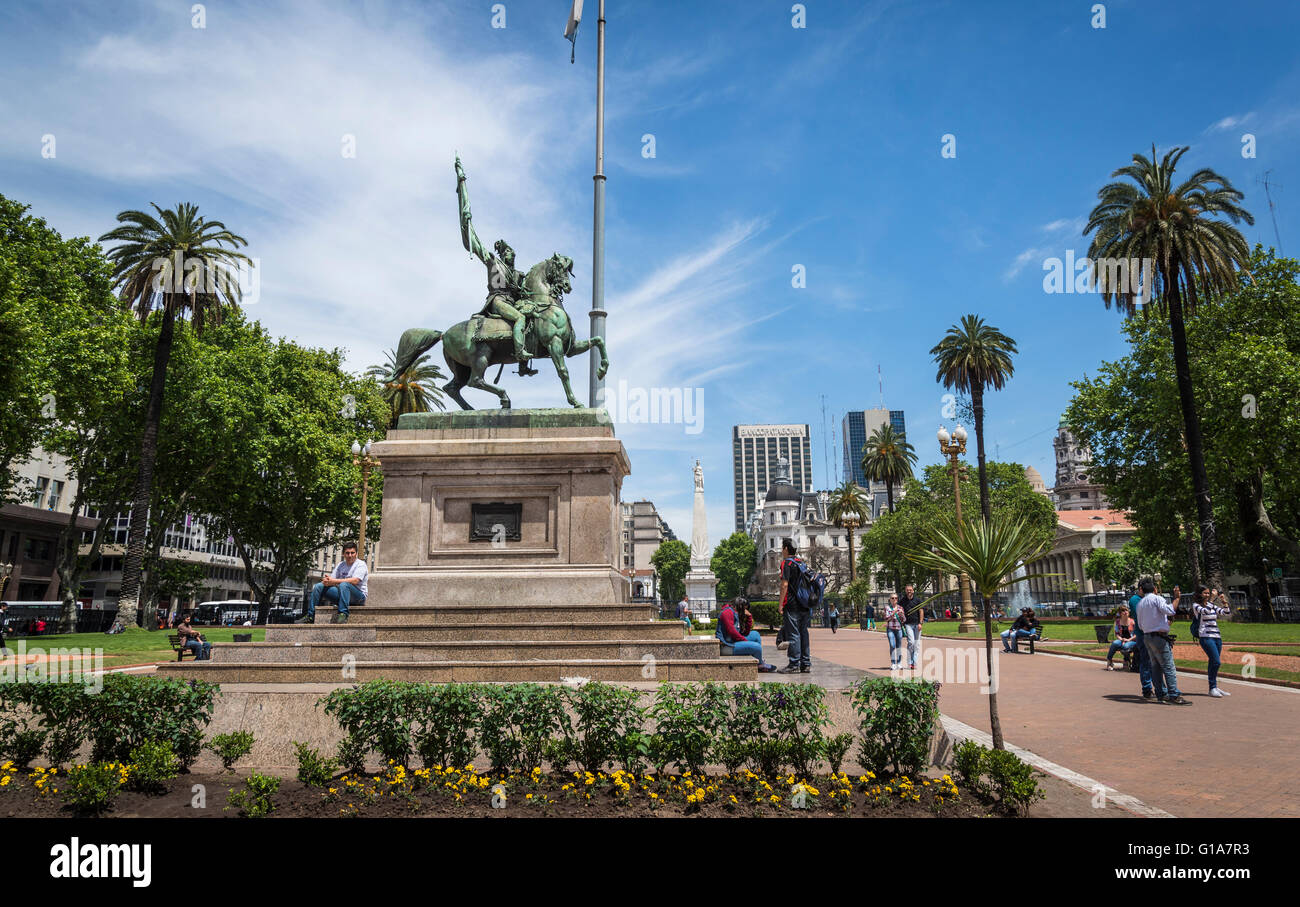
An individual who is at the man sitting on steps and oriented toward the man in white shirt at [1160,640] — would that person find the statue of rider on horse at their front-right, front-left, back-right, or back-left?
front-left

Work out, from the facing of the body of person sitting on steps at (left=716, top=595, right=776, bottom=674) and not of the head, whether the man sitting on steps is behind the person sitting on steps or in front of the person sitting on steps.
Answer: behind

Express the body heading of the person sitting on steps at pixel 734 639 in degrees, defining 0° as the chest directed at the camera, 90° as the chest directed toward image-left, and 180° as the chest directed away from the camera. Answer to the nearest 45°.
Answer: approximately 270°

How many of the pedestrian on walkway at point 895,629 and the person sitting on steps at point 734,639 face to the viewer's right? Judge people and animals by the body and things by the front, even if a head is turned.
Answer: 1

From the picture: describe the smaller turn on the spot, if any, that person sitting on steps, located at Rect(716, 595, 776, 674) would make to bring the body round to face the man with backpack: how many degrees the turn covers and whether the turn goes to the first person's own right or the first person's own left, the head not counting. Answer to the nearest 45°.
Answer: approximately 45° to the first person's own left

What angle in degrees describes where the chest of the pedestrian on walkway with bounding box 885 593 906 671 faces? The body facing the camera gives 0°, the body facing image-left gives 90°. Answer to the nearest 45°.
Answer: approximately 0°

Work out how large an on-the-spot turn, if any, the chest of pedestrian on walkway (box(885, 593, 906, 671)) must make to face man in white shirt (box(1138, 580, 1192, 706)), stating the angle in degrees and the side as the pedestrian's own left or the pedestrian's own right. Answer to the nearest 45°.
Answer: approximately 45° to the pedestrian's own left

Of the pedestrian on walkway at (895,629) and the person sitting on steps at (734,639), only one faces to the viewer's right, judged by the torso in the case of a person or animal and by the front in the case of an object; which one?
the person sitting on steps
